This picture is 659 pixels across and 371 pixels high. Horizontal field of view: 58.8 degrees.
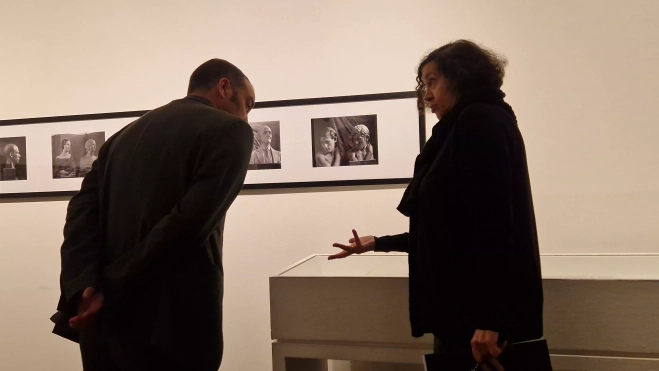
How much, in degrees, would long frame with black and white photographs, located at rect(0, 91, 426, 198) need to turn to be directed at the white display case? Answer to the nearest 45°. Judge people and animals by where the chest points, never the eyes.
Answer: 0° — it already faces it

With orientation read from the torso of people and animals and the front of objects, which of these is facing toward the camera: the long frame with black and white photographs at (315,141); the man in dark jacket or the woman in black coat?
the long frame with black and white photographs

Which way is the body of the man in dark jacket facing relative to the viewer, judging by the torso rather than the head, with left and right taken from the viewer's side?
facing away from the viewer and to the right of the viewer

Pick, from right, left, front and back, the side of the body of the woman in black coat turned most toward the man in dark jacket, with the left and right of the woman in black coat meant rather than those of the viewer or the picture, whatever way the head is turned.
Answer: front

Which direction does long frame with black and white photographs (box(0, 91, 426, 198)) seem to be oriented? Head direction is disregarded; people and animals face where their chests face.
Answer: toward the camera

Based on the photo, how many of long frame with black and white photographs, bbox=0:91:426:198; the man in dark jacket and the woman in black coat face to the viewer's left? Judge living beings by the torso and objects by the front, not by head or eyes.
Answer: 1

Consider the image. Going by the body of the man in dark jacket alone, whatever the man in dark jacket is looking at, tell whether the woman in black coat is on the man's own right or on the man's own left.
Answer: on the man's own right

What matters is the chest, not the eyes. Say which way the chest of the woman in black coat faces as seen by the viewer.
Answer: to the viewer's left

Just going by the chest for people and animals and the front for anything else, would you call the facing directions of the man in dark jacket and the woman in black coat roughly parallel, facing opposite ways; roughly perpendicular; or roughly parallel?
roughly perpendicular

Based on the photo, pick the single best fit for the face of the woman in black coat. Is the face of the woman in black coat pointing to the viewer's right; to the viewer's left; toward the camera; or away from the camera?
to the viewer's left

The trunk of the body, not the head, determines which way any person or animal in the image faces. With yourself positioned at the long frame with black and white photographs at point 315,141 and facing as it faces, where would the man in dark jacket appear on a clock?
The man in dark jacket is roughly at 1 o'clock from the long frame with black and white photographs.

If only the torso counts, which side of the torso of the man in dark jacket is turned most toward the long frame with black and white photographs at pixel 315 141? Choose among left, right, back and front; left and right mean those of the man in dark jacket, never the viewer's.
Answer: front
